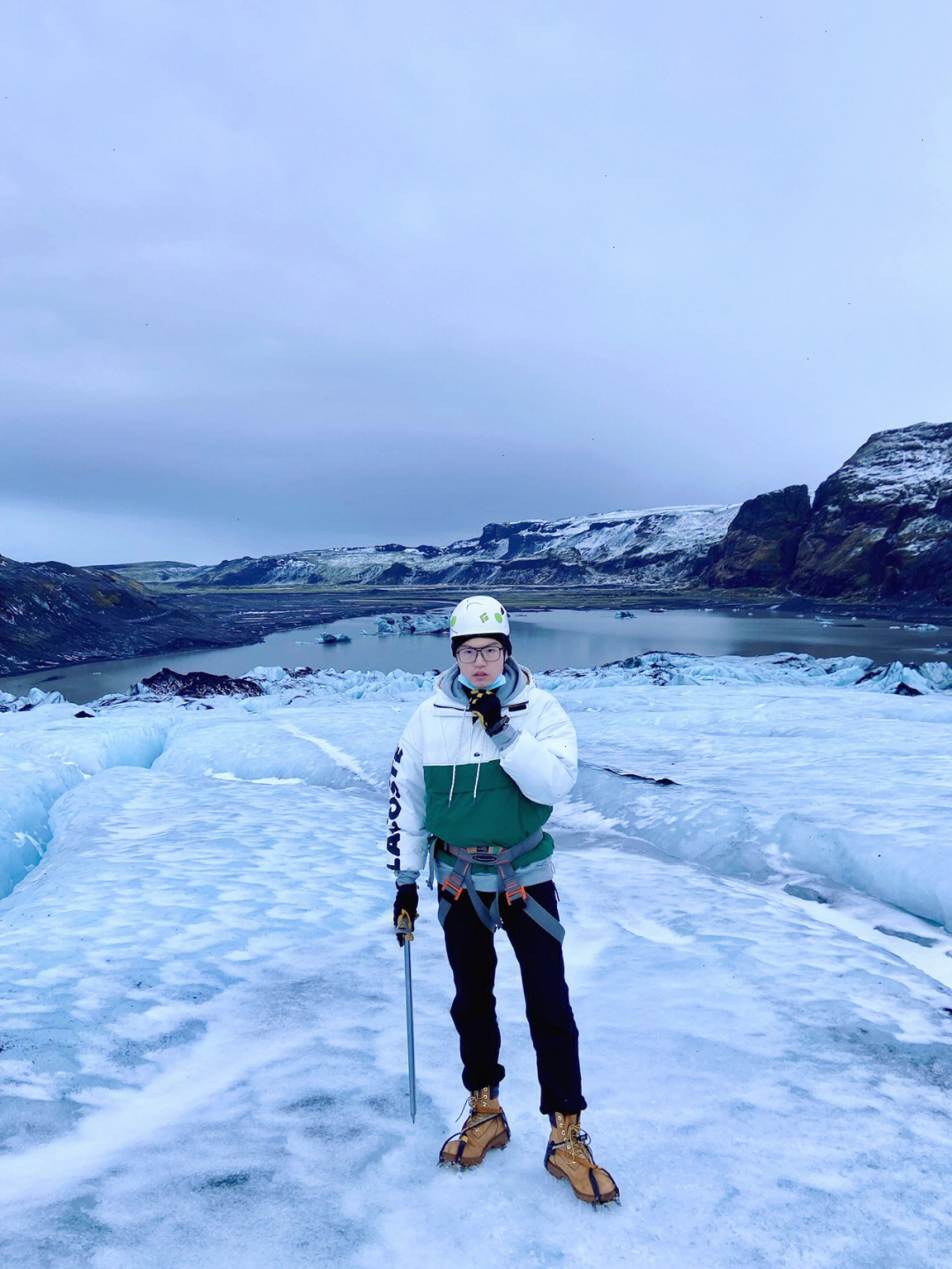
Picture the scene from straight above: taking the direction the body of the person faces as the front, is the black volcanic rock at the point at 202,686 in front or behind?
behind

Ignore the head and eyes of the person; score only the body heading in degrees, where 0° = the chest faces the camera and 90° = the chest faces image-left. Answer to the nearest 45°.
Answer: approximately 0°
